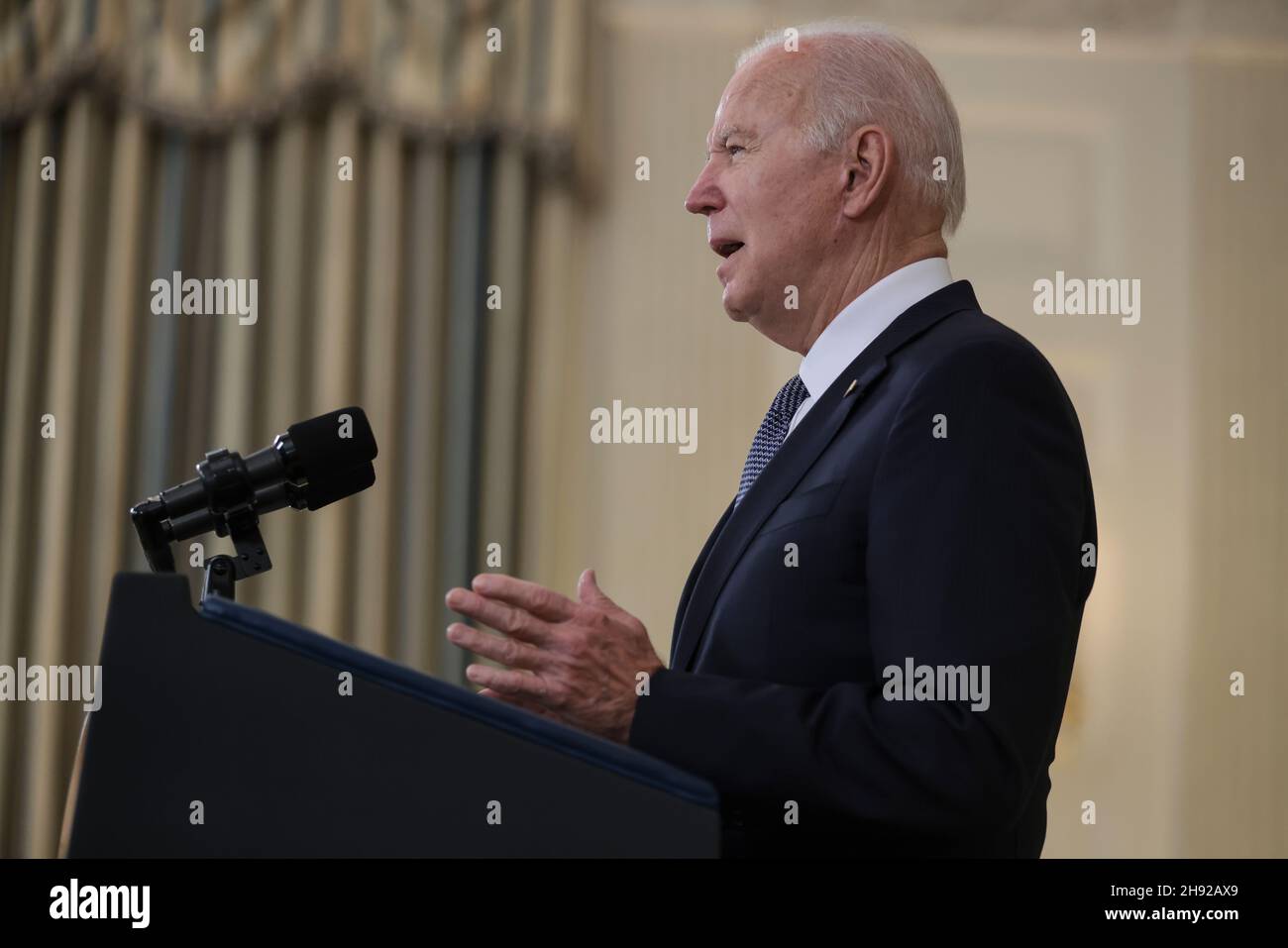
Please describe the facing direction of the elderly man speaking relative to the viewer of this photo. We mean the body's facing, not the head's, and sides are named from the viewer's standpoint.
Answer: facing to the left of the viewer

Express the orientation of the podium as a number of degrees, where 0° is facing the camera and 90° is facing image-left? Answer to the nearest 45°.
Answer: approximately 90°

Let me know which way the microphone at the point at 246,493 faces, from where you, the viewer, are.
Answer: facing to the right of the viewer

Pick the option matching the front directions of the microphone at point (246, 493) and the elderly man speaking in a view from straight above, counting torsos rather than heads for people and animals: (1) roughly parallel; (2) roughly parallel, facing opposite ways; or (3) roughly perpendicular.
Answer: roughly parallel, facing opposite ways

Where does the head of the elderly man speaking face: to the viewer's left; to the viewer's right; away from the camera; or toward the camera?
to the viewer's left
